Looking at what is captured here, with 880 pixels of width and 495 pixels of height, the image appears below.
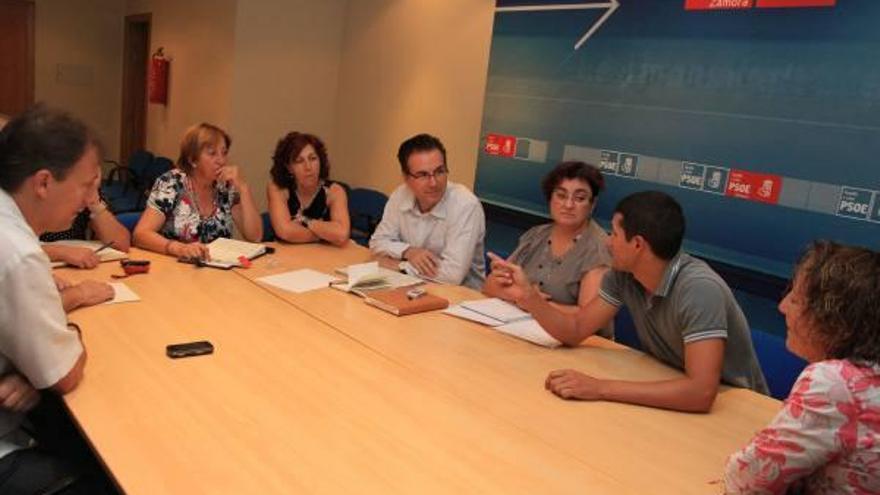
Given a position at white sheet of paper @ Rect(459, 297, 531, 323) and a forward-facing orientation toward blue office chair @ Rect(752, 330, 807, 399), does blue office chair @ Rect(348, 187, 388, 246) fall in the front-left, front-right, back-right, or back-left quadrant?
back-left

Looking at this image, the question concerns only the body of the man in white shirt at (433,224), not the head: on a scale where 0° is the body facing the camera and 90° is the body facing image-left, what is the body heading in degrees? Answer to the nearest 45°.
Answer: approximately 45°

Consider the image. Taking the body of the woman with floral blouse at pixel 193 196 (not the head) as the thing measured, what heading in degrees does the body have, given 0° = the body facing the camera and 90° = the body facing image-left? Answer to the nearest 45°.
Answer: approximately 315°

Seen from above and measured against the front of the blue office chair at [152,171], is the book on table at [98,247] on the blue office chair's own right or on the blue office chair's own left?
on the blue office chair's own right

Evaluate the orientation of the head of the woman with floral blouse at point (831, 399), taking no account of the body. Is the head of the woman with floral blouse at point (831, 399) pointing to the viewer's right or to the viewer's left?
to the viewer's left

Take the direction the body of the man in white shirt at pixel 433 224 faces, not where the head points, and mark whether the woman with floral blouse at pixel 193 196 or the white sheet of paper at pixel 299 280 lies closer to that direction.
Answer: the white sheet of paper

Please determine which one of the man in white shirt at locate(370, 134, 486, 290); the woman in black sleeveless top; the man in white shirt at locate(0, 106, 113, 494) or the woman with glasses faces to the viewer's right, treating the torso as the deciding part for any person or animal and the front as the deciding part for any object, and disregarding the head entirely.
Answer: the man in white shirt at locate(0, 106, 113, 494)

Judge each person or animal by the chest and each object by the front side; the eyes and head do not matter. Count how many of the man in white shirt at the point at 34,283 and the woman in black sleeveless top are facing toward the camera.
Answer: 1

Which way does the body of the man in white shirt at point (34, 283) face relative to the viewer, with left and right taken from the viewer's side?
facing to the right of the viewer

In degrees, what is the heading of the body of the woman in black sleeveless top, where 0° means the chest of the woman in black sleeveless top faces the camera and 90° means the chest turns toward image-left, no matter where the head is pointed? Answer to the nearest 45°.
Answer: approximately 0°

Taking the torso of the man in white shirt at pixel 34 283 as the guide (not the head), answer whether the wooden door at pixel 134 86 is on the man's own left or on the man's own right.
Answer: on the man's own left

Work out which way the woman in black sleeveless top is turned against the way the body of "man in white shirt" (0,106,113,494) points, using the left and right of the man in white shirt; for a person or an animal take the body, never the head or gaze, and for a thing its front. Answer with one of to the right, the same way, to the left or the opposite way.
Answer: to the right
